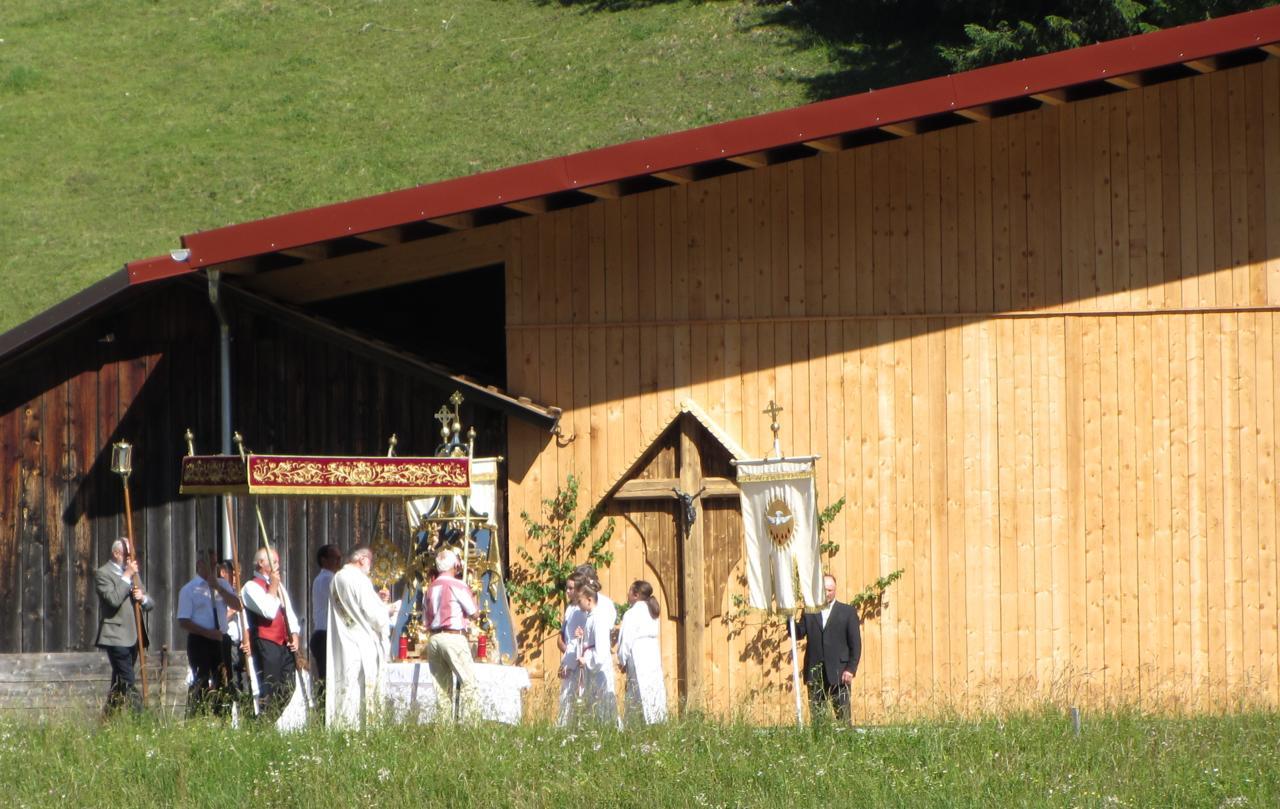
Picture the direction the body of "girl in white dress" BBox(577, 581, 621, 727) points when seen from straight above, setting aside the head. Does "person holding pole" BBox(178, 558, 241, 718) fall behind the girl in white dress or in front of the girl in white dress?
in front

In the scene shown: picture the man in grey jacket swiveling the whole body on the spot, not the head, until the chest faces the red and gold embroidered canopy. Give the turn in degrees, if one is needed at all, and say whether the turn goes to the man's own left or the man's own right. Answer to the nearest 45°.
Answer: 0° — they already face it

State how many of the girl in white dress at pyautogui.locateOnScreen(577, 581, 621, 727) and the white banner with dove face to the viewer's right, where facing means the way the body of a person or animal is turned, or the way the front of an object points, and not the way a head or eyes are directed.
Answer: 0

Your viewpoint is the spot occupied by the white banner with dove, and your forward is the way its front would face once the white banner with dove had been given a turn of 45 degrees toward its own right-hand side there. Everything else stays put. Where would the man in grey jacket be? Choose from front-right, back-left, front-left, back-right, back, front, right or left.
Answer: front-right

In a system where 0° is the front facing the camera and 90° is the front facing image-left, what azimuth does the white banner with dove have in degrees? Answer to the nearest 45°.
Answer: approximately 0°

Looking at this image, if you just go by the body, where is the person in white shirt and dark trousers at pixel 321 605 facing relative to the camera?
to the viewer's right

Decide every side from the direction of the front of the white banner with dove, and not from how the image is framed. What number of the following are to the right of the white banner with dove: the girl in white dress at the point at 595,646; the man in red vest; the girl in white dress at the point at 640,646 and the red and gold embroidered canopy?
4

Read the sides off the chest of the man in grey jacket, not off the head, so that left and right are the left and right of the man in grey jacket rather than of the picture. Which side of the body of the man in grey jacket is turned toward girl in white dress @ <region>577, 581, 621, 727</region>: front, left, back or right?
front

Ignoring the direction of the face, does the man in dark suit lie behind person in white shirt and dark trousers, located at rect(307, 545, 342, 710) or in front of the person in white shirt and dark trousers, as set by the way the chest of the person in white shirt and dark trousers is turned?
in front
